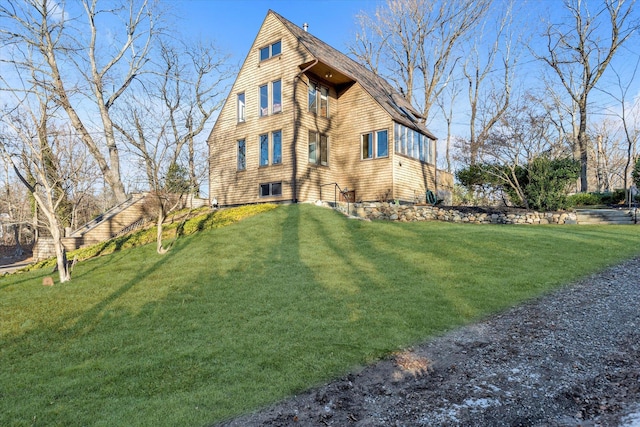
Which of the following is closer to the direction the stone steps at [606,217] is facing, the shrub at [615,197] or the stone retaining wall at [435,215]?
the stone retaining wall

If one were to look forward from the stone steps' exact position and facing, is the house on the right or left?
on its right

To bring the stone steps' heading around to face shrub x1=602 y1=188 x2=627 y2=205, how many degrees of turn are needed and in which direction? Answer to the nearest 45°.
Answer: approximately 180°

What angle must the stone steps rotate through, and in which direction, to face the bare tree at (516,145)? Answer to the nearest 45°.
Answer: approximately 90° to its right

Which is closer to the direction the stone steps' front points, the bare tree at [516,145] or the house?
the house

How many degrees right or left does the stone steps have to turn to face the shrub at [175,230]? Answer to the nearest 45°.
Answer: approximately 45° to its right

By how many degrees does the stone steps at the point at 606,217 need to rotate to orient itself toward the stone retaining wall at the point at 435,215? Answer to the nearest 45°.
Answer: approximately 45° to its right

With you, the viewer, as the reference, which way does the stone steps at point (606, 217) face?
facing the viewer

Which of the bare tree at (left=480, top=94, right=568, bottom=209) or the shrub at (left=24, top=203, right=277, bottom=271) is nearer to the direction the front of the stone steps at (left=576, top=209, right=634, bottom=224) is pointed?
the shrub

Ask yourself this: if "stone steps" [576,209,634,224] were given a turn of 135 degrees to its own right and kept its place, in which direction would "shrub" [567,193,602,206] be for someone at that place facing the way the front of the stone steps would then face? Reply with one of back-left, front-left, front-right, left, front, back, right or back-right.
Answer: front-right
